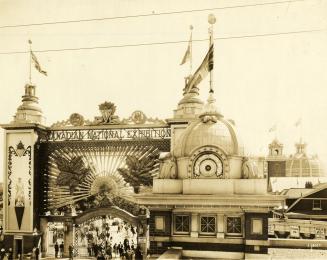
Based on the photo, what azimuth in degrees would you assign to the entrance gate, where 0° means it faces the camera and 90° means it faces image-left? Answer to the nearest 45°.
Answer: approximately 0°

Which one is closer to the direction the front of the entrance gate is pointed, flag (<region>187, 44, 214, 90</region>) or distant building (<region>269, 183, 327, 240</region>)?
the flag

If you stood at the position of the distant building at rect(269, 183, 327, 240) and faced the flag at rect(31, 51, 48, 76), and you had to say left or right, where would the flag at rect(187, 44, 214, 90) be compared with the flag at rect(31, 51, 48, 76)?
left

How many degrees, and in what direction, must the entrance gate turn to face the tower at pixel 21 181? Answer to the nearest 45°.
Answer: approximately 90° to its right

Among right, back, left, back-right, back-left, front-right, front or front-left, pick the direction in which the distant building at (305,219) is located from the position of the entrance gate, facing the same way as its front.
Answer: left
